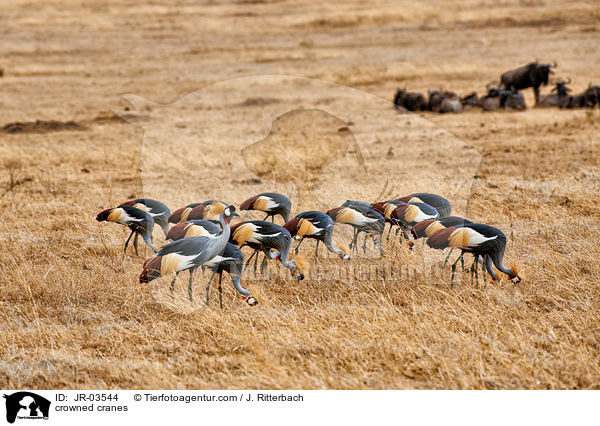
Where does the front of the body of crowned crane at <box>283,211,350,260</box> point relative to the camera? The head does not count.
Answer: to the viewer's right

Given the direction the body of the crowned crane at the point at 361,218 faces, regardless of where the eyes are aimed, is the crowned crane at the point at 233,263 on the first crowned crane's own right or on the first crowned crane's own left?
on the first crowned crane's own right

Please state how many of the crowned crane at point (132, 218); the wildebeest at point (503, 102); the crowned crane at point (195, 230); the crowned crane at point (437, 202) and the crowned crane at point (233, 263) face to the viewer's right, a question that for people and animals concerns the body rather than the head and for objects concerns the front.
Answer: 4

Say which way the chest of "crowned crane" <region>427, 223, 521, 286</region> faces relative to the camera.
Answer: to the viewer's right

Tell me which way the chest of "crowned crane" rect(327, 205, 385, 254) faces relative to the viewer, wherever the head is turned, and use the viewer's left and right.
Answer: facing to the right of the viewer

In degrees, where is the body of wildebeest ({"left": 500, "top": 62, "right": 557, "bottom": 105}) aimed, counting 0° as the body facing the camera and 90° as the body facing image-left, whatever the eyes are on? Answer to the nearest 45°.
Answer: approximately 270°

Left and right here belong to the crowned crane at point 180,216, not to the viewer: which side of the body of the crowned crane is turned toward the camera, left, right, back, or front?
right

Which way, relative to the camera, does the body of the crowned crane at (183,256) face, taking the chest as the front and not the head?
to the viewer's right
